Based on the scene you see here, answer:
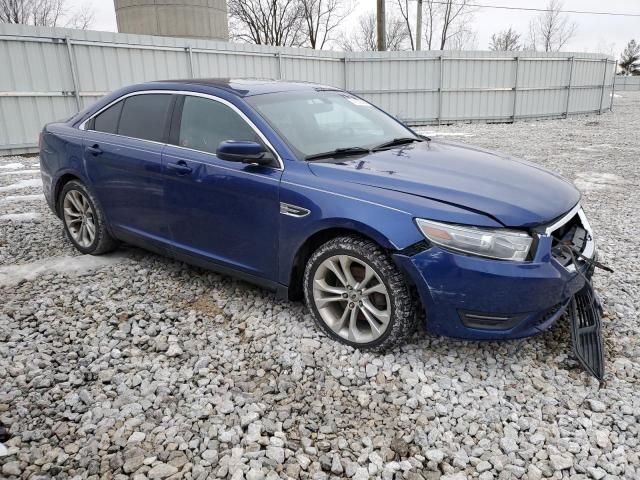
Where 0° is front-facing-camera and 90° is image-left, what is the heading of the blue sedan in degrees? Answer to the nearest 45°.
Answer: approximately 315°

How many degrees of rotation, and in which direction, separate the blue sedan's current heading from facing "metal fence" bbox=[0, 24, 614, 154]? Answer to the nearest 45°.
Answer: approximately 135° to its left

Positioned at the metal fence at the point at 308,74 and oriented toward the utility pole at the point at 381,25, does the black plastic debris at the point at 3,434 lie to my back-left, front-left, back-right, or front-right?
back-right

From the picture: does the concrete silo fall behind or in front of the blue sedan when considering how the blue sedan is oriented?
behind

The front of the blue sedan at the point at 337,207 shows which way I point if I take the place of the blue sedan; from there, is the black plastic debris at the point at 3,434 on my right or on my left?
on my right

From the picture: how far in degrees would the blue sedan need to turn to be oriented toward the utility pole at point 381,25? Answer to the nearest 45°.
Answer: approximately 135° to its left

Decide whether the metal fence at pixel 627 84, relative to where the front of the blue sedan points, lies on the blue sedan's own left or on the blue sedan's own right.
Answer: on the blue sedan's own left
